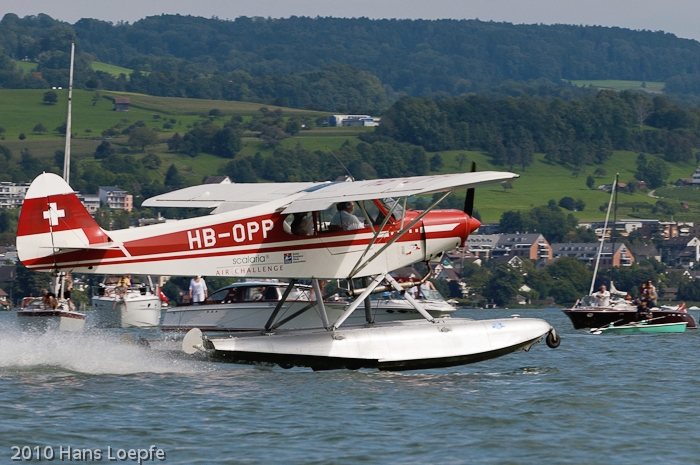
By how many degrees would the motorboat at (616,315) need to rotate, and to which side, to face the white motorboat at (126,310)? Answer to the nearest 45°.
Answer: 0° — it already faces it

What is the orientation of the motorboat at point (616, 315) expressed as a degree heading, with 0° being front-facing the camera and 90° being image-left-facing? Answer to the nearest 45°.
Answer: approximately 90°

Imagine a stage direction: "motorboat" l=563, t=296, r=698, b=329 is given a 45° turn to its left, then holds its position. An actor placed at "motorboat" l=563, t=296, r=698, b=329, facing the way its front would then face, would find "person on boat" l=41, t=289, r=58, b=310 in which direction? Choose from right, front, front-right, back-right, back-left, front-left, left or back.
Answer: front

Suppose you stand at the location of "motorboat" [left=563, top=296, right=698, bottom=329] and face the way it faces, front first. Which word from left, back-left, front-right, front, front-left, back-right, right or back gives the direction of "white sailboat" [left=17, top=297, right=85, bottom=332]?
front-left

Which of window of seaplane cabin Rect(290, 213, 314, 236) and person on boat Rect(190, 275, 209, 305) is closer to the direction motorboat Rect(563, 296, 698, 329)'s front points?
the person on boat

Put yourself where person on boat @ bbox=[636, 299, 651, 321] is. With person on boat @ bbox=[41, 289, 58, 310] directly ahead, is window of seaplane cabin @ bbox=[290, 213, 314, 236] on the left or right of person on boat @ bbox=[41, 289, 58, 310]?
left

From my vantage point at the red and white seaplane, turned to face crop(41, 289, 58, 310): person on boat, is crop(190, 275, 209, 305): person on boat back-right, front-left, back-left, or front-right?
front-right

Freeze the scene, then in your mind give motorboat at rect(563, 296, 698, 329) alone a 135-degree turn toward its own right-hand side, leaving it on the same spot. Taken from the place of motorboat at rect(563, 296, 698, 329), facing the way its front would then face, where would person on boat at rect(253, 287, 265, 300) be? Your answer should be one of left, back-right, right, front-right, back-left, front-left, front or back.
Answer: back

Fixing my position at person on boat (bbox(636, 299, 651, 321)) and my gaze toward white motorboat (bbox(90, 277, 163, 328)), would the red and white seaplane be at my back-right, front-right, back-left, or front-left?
front-left

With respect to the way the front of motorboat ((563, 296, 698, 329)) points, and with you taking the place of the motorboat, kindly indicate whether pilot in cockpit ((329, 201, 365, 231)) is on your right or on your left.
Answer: on your left
